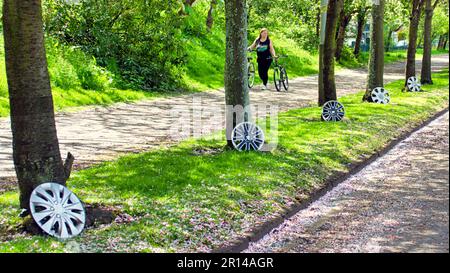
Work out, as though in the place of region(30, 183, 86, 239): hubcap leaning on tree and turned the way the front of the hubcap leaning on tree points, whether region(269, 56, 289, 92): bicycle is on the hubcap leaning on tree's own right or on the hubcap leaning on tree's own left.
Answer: on the hubcap leaning on tree's own left

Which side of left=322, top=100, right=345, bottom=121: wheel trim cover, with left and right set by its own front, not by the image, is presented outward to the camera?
front

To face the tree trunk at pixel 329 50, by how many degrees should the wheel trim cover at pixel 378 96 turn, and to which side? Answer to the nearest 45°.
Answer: approximately 45° to its right

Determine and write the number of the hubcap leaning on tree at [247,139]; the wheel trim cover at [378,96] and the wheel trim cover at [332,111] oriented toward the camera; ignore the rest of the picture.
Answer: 3

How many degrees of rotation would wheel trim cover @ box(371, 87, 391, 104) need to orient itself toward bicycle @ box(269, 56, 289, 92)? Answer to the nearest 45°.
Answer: approximately 135° to its right

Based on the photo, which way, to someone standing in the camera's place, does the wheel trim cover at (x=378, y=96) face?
facing the viewer

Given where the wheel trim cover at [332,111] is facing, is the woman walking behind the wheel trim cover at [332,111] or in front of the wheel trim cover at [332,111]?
behind

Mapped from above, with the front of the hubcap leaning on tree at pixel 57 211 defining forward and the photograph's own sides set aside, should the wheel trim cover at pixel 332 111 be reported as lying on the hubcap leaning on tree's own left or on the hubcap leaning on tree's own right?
on the hubcap leaning on tree's own left

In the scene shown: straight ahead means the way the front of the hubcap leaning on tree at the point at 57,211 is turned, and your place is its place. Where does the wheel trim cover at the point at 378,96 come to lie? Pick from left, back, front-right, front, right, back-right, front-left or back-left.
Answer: left

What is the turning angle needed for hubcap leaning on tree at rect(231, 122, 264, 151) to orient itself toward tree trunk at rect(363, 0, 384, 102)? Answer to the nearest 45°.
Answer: approximately 135° to its left

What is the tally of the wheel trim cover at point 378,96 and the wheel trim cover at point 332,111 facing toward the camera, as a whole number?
2

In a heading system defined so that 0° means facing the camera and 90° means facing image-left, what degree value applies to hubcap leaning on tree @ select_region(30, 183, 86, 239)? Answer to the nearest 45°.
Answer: approximately 315°

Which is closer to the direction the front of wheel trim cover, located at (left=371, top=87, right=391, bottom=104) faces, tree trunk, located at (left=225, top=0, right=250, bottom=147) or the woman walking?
the tree trunk

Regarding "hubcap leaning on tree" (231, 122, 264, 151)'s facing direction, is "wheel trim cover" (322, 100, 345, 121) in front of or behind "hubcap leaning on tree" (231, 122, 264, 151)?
behind
